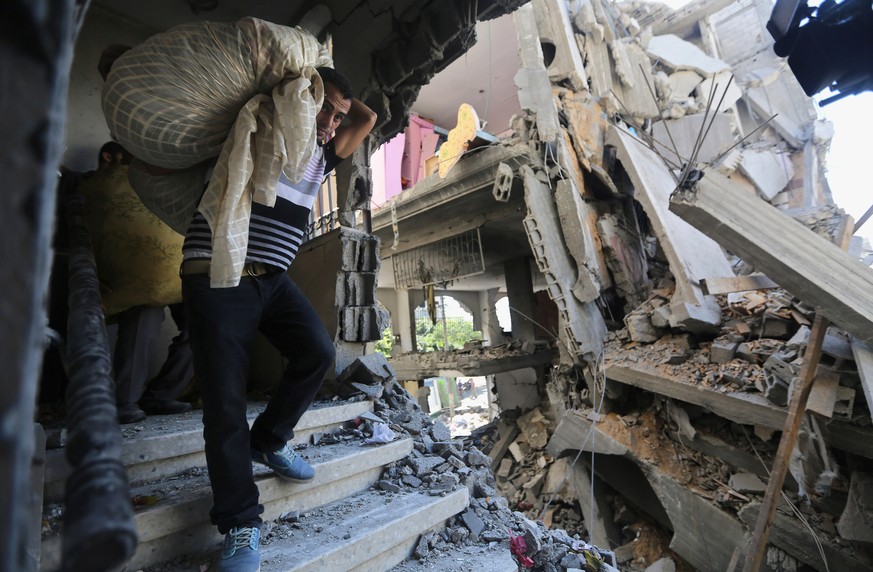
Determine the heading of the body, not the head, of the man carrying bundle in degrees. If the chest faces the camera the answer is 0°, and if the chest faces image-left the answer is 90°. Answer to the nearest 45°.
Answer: approximately 315°

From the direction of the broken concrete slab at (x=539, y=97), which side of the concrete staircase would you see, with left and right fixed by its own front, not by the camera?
left

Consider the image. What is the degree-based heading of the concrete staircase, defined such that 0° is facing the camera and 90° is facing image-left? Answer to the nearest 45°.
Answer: approximately 315°

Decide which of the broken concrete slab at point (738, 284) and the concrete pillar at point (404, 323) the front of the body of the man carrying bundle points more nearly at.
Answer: the broken concrete slab

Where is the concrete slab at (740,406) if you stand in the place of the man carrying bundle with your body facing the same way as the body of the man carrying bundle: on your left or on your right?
on your left

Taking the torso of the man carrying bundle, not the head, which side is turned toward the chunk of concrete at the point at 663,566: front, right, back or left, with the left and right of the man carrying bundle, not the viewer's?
left
